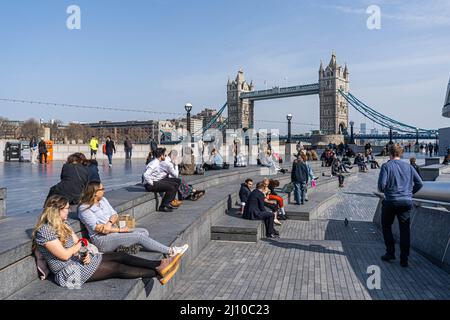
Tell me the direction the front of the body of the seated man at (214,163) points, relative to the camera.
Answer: to the viewer's left

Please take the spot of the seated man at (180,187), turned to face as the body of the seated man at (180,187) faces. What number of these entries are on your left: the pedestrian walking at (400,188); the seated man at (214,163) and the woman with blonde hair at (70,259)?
1

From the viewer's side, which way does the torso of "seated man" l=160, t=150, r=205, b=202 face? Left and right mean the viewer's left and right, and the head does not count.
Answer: facing to the right of the viewer

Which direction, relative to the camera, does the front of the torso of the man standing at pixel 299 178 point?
away from the camera

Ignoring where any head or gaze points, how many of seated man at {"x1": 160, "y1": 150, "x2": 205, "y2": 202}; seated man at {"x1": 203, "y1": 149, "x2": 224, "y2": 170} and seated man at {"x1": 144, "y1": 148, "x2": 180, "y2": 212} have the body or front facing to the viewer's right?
2

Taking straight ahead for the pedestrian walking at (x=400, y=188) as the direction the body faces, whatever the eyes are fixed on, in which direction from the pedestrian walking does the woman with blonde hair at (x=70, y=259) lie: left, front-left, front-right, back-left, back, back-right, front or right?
back-left

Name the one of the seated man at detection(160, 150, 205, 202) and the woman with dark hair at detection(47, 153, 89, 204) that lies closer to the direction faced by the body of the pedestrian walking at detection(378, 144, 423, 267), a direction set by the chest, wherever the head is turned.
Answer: the seated man

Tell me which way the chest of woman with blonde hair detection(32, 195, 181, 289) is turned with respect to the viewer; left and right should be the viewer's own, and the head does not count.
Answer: facing to the right of the viewer

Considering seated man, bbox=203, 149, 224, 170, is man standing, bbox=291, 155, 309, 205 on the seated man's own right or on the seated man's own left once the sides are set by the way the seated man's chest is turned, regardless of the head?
on the seated man's own left

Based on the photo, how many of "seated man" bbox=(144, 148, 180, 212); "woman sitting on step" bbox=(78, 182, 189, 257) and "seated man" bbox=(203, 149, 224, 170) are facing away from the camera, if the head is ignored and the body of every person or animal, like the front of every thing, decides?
0

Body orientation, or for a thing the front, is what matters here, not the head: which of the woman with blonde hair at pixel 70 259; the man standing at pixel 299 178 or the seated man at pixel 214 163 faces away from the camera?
the man standing

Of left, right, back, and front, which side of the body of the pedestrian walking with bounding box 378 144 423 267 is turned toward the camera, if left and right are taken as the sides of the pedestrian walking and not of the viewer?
back

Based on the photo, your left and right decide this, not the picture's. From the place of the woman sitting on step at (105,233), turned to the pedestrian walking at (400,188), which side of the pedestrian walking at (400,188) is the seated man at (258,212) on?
left

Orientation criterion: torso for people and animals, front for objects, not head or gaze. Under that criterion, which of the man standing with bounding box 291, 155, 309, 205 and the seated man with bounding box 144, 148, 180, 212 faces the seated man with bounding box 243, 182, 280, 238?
the seated man with bounding box 144, 148, 180, 212

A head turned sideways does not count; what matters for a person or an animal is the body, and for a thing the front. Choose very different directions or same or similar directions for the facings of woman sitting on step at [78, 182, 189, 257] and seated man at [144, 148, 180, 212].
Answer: same or similar directions

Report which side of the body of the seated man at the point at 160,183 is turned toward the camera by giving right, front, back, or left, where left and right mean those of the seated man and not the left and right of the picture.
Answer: right

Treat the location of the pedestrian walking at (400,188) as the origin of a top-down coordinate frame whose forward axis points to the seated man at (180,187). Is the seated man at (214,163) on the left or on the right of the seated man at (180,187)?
right

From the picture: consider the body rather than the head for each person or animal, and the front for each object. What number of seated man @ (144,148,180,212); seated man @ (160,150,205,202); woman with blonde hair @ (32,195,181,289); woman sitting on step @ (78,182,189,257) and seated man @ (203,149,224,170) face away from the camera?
0

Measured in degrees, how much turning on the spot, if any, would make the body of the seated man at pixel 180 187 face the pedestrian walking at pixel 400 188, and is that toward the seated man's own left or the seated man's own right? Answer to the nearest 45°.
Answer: approximately 45° to the seated man's own right
